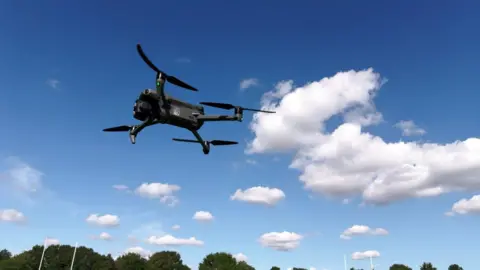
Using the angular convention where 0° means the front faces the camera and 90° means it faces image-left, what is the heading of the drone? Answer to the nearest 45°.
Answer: approximately 45°
